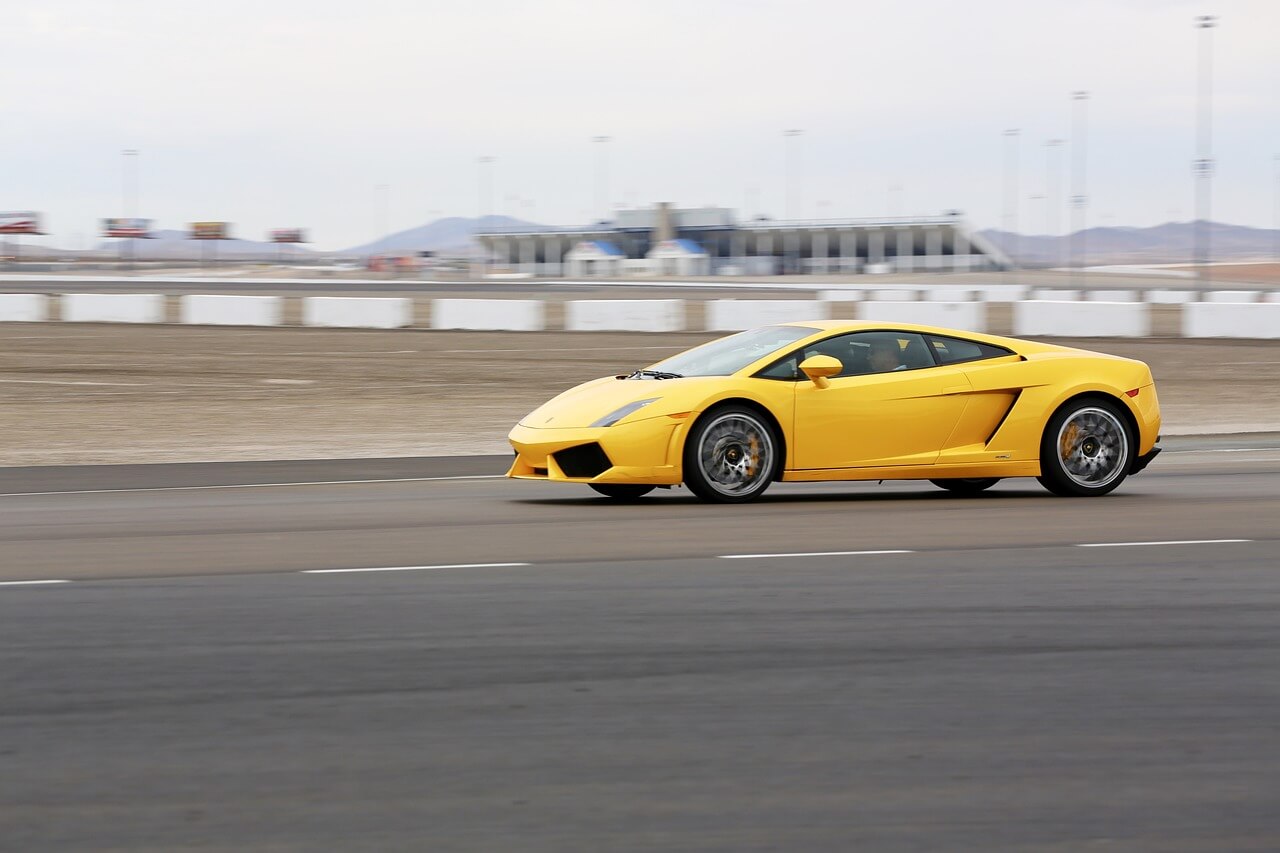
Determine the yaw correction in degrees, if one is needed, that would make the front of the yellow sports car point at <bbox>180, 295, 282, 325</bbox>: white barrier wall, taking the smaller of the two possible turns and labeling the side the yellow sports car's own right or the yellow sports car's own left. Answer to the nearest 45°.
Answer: approximately 90° to the yellow sports car's own right

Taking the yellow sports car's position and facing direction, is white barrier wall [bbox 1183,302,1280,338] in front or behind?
behind

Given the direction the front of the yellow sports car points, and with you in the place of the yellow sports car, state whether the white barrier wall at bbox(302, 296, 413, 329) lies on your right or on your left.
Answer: on your right

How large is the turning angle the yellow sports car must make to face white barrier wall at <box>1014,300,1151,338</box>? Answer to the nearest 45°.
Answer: approximately 135° to its right

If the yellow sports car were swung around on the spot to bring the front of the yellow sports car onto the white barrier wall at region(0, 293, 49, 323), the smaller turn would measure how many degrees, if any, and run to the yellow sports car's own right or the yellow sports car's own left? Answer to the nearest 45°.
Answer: approximately 90° to the yellow sports car's own right

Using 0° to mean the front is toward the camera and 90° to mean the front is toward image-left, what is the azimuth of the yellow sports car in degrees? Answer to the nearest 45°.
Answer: approximately 45°

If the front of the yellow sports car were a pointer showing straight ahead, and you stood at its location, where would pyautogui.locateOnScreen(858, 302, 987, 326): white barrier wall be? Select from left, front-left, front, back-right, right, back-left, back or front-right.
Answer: back-right

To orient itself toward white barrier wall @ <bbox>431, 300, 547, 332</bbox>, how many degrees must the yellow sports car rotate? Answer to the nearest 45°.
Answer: approximately 135° to its right

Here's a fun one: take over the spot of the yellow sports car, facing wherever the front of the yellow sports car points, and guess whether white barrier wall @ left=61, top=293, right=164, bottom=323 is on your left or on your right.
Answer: on your right
